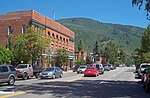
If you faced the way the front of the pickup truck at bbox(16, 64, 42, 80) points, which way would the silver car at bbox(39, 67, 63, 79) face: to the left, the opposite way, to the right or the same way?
the same way

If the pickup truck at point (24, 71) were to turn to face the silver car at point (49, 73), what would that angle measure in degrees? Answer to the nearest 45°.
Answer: approximately 135° to its left

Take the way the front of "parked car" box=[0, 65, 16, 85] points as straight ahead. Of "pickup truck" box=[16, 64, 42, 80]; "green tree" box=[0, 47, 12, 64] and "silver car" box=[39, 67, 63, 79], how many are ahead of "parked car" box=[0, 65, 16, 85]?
0

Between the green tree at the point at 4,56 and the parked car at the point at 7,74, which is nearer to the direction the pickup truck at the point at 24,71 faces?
the parked car

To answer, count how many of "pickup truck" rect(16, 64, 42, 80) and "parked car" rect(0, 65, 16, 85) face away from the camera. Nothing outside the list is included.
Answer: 0

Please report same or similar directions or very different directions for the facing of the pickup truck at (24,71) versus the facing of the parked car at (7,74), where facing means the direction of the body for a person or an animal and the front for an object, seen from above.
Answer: same or similar directions

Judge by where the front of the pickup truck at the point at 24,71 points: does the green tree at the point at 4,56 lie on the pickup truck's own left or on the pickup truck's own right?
on the pickup truck's own right

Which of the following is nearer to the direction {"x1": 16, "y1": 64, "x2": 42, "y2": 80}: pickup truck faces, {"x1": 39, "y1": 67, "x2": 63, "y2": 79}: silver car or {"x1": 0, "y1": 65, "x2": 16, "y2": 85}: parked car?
the parked car

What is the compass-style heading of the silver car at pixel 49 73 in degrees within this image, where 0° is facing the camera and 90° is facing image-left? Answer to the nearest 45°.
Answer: approximately 45°

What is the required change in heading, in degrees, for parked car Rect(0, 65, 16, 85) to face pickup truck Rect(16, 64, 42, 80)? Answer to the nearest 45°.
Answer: approximately 135° to its right

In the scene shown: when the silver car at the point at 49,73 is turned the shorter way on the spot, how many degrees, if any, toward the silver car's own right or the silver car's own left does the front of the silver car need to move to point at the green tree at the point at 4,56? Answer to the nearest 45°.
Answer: approximately 90° to the silver car's own right

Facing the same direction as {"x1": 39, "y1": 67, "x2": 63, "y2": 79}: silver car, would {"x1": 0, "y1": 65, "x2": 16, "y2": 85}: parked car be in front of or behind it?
in front

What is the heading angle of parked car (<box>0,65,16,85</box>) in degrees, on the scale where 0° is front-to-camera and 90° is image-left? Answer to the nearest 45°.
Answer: approximately 45°
